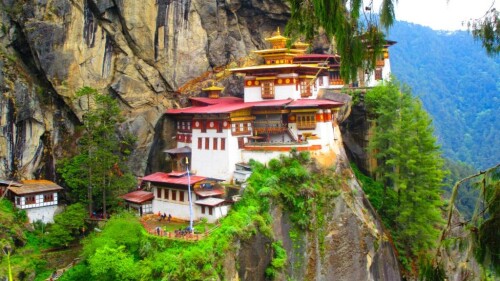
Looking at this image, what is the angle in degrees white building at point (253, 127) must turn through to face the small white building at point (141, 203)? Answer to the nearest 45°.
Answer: approximately 90° to its right

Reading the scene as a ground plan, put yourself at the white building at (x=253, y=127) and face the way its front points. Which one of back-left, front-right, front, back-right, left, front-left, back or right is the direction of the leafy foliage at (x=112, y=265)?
front-right

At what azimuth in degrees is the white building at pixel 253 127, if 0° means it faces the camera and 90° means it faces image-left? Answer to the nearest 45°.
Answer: approximately 0°

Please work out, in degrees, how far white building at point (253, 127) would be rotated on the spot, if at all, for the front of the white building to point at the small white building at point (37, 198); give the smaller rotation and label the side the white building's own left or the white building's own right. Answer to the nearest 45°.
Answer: approximately 90° to the white building's own right
